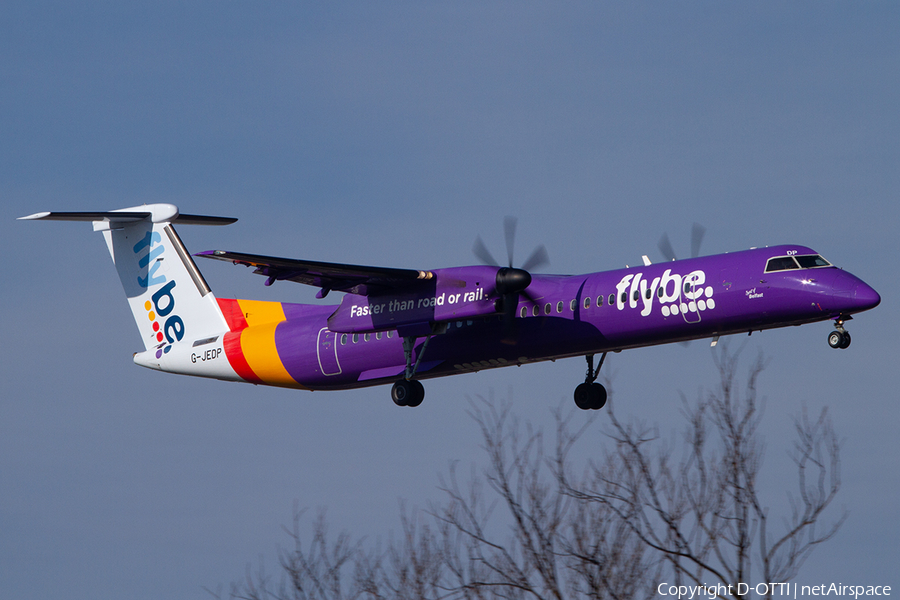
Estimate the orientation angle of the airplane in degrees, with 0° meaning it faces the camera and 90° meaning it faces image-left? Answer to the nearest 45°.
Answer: approximately 315°
